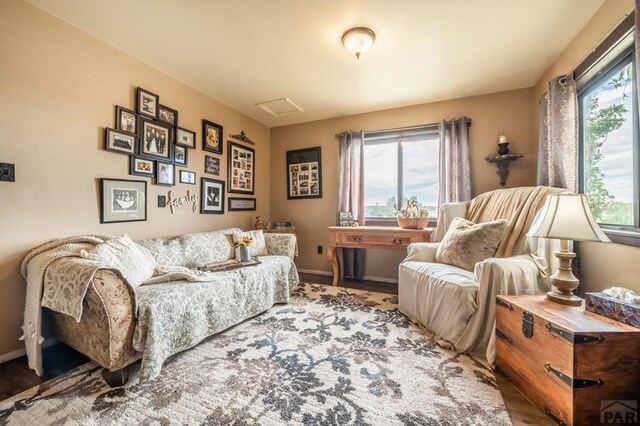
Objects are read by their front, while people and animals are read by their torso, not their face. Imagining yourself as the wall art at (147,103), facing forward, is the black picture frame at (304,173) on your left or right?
on your left

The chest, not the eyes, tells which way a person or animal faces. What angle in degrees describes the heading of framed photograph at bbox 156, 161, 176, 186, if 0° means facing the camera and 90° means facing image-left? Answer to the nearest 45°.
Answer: approximately 315°

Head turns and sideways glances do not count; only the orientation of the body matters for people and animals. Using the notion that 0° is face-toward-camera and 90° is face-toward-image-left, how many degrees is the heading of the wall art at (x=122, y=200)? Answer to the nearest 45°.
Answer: approximately 315°

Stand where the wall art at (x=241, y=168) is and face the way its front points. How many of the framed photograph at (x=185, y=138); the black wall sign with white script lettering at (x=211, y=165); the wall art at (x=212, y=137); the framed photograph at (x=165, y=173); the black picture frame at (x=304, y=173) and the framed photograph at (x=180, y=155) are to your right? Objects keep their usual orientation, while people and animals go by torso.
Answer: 5

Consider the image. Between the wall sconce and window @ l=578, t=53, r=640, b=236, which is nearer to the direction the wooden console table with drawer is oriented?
the window

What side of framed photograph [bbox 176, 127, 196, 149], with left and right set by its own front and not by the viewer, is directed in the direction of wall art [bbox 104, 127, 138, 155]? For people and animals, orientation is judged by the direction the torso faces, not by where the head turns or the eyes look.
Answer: right

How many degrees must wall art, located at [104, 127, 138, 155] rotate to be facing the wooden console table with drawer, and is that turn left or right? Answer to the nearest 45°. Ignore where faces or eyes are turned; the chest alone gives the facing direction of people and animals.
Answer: approximately 45° to its left

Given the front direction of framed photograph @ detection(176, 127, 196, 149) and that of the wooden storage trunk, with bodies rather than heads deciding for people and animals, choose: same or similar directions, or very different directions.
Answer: very different directions

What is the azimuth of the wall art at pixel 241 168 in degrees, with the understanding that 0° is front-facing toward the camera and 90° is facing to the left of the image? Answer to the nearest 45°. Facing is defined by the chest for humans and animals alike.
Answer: approximately 315°

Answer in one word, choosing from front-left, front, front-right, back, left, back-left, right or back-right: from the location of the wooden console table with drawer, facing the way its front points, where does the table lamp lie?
front-left

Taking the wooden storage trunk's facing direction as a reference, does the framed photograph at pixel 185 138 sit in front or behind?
in front

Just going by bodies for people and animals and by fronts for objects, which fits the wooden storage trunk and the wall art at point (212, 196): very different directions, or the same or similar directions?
very different directions

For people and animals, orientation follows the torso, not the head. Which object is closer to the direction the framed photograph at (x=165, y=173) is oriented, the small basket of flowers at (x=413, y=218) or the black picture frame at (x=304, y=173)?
the small basket of flowers

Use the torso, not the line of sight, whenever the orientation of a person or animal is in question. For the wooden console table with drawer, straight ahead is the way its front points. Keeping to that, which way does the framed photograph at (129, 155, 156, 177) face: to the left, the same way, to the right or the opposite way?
to the left

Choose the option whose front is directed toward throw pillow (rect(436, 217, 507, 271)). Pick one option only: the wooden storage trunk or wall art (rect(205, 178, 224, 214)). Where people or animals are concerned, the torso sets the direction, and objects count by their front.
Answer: the wall art

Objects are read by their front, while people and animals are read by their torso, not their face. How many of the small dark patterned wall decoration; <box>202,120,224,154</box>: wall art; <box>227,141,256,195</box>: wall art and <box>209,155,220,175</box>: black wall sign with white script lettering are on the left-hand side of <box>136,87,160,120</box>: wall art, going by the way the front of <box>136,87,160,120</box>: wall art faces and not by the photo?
3

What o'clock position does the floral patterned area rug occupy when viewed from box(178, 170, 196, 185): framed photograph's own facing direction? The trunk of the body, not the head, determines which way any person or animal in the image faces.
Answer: The floral patterned area rug is roughly at 1 o'clock from the framed photograph.
